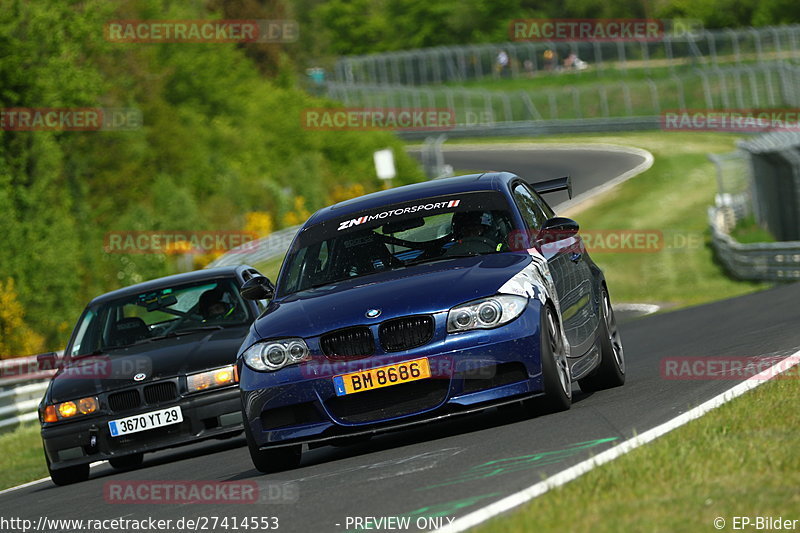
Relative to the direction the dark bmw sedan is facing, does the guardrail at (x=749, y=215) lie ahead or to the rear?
to the rear

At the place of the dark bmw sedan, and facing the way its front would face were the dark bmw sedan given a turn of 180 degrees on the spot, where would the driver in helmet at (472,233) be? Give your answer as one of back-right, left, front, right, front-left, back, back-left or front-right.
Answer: right

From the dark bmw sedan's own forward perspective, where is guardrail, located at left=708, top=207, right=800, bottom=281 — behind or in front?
behind

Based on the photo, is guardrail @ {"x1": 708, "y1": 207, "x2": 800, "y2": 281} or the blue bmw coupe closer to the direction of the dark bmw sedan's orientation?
the blue bmw coupe

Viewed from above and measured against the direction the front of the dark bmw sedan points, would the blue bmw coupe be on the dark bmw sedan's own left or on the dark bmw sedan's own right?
on the dark bmw sedan's own left
